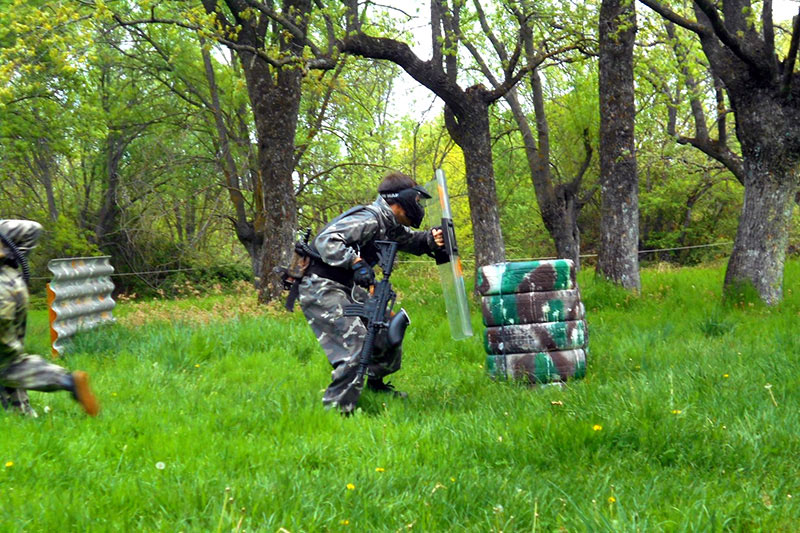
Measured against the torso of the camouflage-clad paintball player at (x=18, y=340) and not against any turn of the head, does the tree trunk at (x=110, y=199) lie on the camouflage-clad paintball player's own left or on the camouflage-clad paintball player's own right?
on the camouflage-clad paintball player's own right

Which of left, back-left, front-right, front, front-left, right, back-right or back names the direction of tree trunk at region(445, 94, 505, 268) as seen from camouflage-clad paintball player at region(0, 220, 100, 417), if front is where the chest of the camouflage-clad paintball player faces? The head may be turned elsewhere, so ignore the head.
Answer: back-right

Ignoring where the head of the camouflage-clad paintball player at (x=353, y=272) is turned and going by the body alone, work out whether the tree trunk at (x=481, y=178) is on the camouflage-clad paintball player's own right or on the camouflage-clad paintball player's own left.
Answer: on the camouflage-clad paintball player's own left

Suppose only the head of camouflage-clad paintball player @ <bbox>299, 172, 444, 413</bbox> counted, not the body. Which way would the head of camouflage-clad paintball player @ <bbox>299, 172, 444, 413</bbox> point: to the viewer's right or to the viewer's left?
to the viewer's right

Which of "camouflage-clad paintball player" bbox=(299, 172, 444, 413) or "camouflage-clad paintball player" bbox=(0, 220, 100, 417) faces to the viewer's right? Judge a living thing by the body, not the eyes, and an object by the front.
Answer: "camouflage-clad paintball player" bbox=(299, 172, 444, 413)

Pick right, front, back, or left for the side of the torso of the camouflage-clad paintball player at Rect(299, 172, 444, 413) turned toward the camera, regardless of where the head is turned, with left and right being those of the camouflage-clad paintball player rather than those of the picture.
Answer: right

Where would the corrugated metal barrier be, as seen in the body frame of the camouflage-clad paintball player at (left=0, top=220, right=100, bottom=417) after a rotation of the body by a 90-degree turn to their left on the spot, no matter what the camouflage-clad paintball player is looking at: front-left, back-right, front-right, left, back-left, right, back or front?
back

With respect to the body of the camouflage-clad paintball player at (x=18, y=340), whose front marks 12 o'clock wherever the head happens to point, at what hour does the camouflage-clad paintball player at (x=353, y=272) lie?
the camouflage-clad paintball player at (x=353, y=272) is roughly at 6 o'clock from the camouflage-clad paintball player at (x=18, y=340).

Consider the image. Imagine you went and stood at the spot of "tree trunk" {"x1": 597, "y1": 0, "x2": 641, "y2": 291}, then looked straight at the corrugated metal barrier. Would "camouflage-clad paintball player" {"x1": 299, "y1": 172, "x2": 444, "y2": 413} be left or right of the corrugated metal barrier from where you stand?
left

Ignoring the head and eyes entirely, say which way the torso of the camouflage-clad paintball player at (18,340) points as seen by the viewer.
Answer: to the viewer's left

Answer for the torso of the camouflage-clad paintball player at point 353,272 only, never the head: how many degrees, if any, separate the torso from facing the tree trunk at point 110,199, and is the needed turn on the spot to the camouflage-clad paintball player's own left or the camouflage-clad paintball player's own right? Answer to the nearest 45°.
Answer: approximately 135° to the camouflage-clad paintball player's own left

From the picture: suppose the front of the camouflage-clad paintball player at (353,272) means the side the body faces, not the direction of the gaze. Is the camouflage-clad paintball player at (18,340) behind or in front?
behind

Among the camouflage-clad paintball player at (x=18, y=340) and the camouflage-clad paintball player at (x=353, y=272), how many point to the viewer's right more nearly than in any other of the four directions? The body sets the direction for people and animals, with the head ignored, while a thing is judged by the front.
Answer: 1

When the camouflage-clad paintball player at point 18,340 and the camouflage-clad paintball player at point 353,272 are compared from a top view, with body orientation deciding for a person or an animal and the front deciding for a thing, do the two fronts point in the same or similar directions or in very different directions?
very different directions
